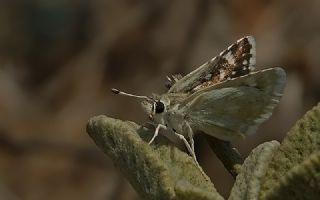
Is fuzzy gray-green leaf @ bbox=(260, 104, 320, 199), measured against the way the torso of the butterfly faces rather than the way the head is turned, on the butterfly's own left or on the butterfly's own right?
on the butterfly's own left

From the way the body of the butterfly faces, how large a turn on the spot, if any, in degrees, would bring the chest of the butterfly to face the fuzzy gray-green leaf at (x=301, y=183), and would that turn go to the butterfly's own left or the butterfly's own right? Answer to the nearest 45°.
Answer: approximately 90° to the butterfly's own left

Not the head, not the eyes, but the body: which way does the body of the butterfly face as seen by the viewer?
to the viewer's left
